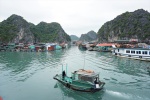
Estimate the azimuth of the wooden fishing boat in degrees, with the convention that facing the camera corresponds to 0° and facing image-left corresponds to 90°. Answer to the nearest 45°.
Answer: approximately 135°
